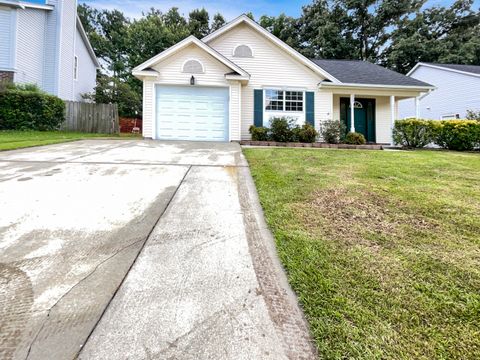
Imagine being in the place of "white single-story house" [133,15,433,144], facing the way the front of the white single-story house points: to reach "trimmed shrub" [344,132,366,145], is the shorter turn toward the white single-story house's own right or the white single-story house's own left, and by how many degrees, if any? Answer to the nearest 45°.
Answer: approximately 90° to the white single-story house's own left

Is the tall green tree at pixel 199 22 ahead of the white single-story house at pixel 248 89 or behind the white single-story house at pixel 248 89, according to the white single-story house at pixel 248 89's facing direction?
behind

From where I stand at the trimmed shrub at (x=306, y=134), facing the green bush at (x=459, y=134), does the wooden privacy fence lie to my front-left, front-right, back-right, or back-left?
back-left

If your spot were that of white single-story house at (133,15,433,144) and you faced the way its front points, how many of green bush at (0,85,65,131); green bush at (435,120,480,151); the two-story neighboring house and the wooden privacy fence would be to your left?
1

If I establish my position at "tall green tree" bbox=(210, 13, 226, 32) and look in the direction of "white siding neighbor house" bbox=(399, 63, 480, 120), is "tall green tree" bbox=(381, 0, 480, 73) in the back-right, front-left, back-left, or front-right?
front-left

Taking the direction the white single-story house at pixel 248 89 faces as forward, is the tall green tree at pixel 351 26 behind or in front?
behind

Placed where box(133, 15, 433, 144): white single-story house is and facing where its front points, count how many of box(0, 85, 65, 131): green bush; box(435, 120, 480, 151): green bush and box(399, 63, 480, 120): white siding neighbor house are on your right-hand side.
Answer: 1

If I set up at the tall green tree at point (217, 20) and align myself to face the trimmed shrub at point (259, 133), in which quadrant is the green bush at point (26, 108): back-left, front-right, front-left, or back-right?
front-right

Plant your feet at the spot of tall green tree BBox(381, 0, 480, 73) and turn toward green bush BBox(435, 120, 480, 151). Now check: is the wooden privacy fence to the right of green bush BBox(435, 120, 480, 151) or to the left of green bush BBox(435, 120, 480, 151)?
right

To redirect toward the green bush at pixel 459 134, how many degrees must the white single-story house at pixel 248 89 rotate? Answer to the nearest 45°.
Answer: approximately 90° to its left

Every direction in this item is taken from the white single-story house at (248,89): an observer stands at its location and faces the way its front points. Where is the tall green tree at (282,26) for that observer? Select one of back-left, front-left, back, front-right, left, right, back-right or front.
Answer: back

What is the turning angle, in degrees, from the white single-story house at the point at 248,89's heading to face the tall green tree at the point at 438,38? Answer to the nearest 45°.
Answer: approximately 135° to its left

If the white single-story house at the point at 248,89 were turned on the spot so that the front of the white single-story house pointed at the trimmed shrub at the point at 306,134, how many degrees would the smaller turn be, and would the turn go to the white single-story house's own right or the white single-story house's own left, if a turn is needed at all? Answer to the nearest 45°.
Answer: approximately 45° to the white single-story house's own left

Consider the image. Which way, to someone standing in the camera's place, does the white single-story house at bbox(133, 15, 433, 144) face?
facing the viewer
